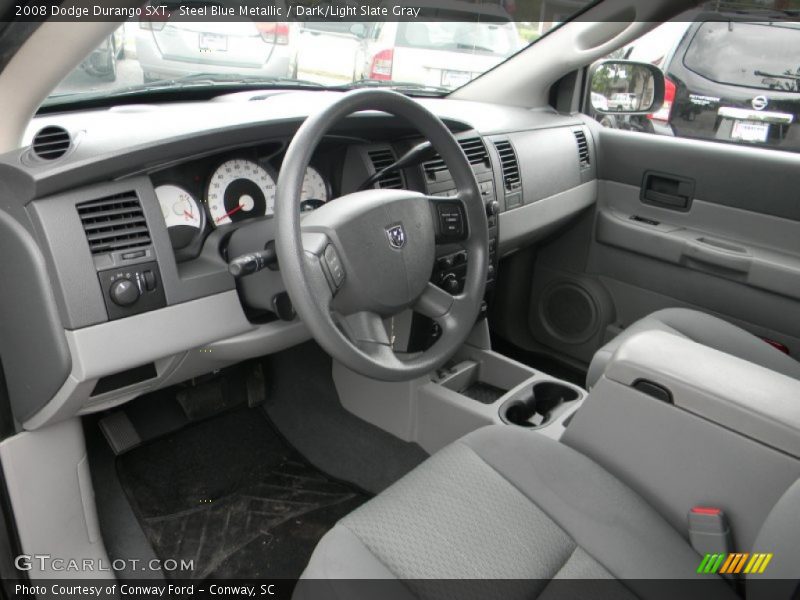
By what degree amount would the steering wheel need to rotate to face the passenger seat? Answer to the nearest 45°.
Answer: approximately 90° to its left

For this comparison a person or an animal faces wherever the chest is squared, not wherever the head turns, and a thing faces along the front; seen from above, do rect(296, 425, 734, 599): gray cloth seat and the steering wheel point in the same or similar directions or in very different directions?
very different directions

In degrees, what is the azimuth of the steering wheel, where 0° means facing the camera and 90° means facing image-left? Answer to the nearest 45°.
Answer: approximately 315°

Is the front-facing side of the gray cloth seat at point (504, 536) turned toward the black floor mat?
yes

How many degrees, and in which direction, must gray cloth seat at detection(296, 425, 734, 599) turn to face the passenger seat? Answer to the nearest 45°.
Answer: approximately 90° to its right

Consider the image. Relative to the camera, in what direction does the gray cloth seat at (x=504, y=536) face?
facing away from the viewer and to the left of the viewer
